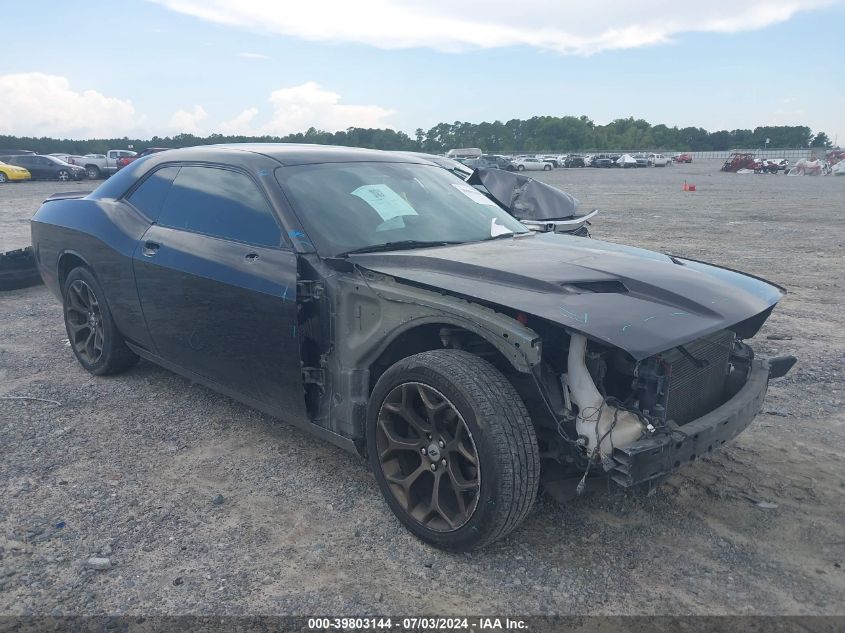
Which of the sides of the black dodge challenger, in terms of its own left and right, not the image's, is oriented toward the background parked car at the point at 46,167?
back

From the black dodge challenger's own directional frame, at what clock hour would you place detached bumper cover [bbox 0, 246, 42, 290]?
The detached bumper cover is roughly at 6 o'clock from the black dodge challenger.

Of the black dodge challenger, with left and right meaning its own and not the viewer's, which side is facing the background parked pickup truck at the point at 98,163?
back

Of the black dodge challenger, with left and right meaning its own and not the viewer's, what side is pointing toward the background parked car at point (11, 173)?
back

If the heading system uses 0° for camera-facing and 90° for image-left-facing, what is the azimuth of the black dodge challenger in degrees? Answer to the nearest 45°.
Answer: approximately 315°
